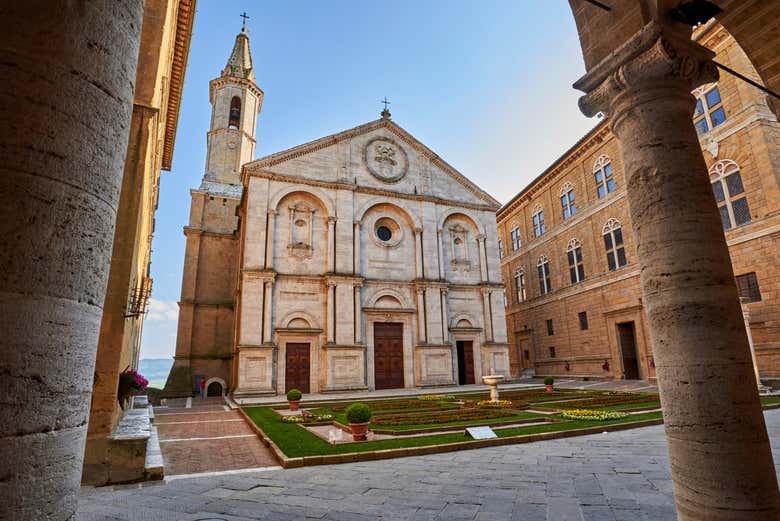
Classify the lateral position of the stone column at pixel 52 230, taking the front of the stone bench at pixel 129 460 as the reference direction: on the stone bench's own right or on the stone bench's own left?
on the stone bench's own right

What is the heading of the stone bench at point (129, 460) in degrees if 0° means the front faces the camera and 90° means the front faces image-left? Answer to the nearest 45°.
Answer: approximately 270°

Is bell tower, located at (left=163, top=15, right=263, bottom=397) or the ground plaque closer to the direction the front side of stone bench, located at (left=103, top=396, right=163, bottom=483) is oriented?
the ground plaque

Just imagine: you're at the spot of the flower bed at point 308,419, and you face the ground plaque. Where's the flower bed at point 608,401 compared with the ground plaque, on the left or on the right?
left

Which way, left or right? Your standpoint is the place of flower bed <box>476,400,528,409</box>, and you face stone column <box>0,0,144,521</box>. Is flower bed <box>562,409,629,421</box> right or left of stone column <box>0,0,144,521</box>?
left

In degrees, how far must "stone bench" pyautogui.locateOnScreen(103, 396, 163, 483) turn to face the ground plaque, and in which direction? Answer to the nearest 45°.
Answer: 0° — it already faces it

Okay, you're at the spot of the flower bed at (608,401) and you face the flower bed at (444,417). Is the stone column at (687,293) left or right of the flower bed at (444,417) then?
left

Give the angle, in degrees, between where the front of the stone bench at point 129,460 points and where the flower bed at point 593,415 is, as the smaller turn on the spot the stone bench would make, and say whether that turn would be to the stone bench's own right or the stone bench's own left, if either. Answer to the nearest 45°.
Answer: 0° — it already faces it

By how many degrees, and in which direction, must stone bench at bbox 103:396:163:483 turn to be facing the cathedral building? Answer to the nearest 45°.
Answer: approximately 45° to its left

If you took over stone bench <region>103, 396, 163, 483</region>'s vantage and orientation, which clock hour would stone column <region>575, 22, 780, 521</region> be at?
The stone column is roughly at 2 o'clock from the stone bench.
